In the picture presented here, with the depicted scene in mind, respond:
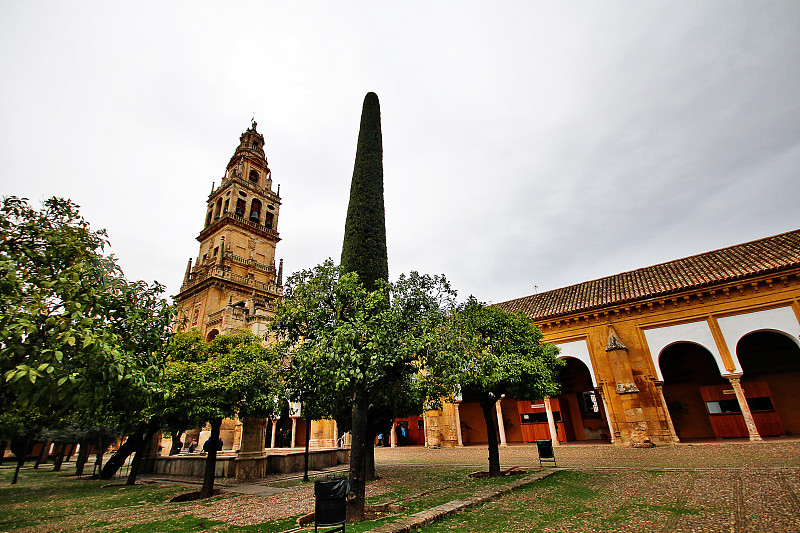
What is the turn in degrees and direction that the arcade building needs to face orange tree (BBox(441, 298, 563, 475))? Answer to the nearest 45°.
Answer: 0° — it already faces it

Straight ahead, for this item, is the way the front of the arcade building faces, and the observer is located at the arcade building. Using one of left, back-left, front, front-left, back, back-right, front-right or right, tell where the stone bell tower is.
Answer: front-right

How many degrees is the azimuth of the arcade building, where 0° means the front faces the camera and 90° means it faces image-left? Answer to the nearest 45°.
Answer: approximately 45°

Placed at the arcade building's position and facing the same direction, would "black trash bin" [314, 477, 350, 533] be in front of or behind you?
in front

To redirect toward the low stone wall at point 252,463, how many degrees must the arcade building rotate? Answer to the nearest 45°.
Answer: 0° — it already faces it

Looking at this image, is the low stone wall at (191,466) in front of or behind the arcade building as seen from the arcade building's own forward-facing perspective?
in front
